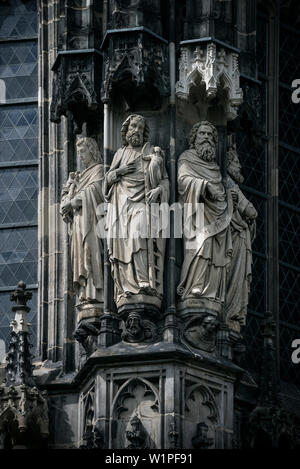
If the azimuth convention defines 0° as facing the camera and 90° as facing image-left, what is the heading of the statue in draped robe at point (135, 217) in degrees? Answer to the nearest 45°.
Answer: approximately 0°

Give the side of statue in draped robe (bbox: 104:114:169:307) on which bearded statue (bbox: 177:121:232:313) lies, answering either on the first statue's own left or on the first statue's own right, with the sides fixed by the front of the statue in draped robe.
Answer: on the first statue's own left

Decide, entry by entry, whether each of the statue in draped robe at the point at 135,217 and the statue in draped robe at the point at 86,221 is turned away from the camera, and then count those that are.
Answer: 0

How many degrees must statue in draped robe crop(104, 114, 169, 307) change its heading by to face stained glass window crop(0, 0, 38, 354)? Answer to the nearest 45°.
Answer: approximately 135° to its right
